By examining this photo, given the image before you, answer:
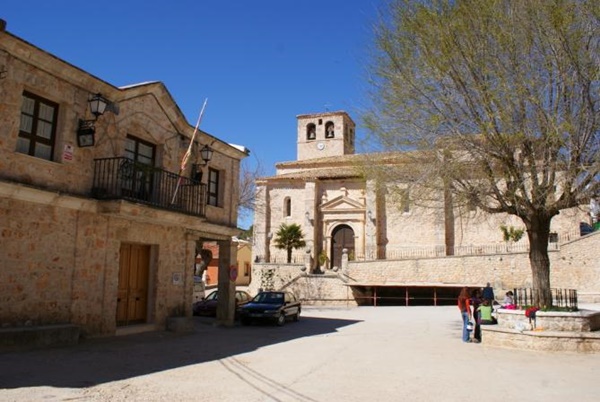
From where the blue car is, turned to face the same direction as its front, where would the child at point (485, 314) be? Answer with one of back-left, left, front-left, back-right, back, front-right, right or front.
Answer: left

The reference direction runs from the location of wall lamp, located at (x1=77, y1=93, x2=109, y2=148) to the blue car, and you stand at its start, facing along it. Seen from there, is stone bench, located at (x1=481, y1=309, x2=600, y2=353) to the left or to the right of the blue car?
right

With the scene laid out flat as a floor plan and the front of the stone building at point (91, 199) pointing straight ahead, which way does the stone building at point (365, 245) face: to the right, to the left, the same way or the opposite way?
to the right

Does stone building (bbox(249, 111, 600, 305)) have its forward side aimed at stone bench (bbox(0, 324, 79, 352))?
yes

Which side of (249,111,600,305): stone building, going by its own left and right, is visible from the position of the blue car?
front

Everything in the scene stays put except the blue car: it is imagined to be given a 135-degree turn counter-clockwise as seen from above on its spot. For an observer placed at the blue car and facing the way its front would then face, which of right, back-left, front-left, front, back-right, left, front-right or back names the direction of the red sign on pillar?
back-right

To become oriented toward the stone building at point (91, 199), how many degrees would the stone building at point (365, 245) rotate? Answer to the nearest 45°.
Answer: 0° — it already faces it

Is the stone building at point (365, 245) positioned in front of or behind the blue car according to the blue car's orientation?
behind

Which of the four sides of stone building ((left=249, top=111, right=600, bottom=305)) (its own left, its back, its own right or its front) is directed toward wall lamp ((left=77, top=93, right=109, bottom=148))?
front

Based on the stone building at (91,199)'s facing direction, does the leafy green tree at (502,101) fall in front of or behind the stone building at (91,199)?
in front

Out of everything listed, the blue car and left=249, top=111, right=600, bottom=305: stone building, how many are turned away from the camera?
0

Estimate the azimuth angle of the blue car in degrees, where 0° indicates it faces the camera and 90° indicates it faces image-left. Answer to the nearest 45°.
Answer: approximately 45°

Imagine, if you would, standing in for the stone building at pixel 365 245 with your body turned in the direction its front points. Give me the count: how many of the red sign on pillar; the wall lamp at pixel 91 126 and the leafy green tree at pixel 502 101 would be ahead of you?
3

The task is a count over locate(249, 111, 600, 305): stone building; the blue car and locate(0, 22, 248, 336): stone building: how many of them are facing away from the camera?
0

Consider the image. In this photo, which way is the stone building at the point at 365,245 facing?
toward the camera

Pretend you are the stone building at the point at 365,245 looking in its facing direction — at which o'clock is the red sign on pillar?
The red sign on pillar is roughly at 12 o'clock from the stone building.

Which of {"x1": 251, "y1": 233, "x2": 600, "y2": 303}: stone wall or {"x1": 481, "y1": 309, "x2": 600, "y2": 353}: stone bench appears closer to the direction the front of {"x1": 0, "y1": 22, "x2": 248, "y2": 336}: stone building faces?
the stone bench

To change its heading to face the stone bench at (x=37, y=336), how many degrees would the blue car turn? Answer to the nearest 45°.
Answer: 0° — it already faces it

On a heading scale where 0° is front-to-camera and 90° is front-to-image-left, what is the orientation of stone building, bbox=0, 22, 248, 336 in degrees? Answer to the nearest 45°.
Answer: approximately 315°
